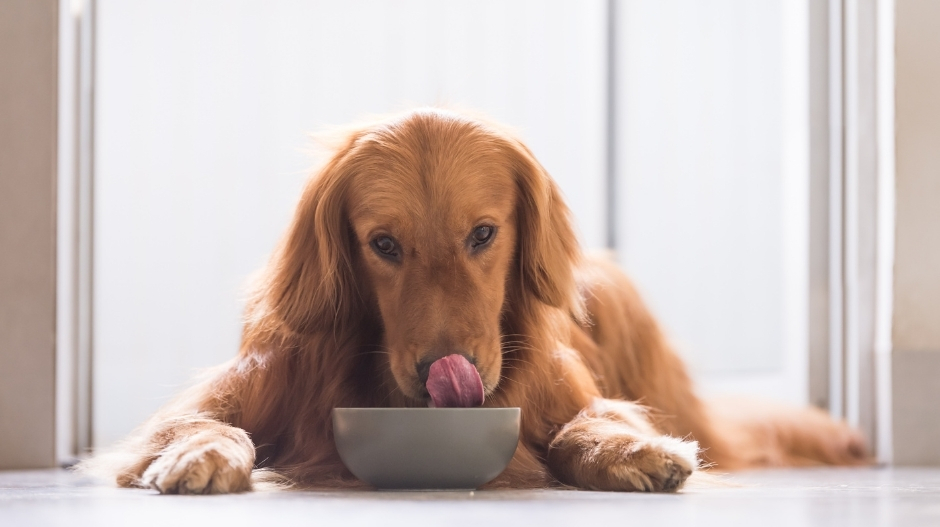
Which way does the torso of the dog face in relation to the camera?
toward the camera

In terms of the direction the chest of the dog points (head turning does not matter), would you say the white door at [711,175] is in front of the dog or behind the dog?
behind
